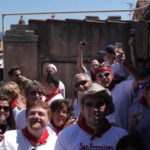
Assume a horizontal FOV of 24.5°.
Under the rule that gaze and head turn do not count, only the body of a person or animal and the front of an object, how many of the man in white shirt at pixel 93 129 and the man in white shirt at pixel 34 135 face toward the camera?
2

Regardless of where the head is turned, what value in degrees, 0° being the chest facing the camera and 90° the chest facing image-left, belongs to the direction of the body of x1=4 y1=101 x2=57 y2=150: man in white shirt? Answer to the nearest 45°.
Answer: approximately 0°

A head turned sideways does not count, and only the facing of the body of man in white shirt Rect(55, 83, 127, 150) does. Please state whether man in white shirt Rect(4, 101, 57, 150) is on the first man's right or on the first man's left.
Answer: on the first man's right

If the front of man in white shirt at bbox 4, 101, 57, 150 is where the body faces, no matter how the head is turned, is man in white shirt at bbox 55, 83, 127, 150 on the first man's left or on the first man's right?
on the first man's left

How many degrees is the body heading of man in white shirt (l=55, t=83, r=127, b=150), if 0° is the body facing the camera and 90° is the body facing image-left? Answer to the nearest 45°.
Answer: approximately 0°
